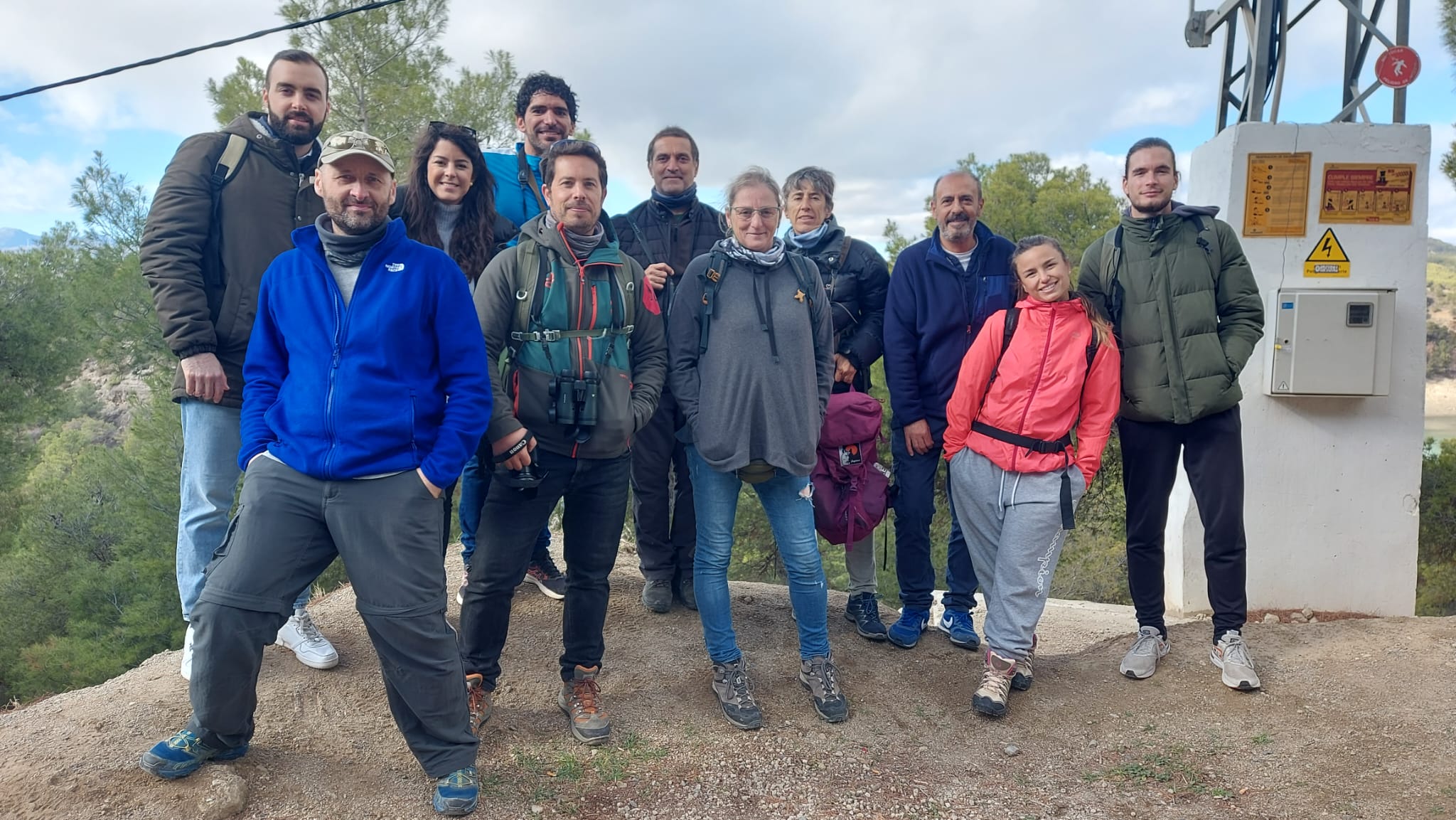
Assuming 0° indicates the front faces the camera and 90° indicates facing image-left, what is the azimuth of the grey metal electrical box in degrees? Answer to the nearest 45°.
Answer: approximately 0°

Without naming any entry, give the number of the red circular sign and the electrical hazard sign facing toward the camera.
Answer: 2

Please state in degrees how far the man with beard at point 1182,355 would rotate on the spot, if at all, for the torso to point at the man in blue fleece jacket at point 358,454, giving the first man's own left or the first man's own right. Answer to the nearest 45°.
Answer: approximately 45° to the first man's own right

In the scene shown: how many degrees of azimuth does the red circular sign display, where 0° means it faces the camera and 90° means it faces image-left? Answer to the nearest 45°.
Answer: approximately 0°

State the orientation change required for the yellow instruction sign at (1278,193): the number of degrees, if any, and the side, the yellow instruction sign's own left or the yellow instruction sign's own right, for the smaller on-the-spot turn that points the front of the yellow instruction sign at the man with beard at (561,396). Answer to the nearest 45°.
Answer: approximately 45° to the yellow instruction sign's own right

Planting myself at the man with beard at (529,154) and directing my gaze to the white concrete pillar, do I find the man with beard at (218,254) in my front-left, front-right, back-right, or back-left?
back-right
